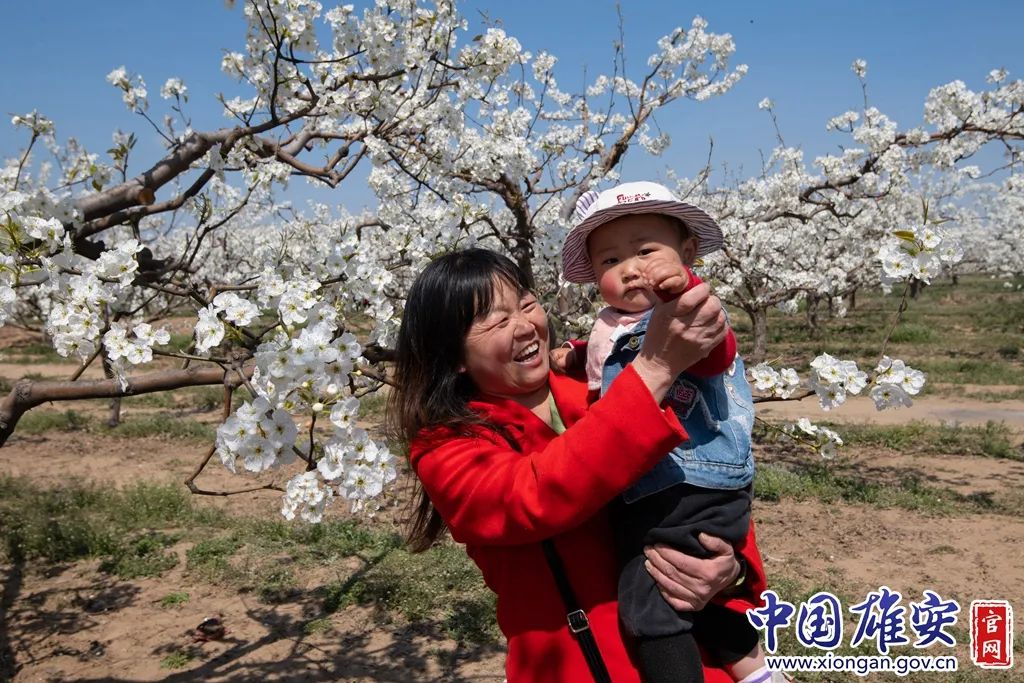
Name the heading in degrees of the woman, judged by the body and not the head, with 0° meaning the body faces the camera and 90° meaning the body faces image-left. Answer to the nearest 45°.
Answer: approximately 315°

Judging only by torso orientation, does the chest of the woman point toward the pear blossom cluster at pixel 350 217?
no

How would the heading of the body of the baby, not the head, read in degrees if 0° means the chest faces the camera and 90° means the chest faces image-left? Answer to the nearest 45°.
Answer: approximately 45°

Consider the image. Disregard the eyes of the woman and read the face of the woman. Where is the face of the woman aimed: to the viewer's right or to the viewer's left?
to the viewer's right
